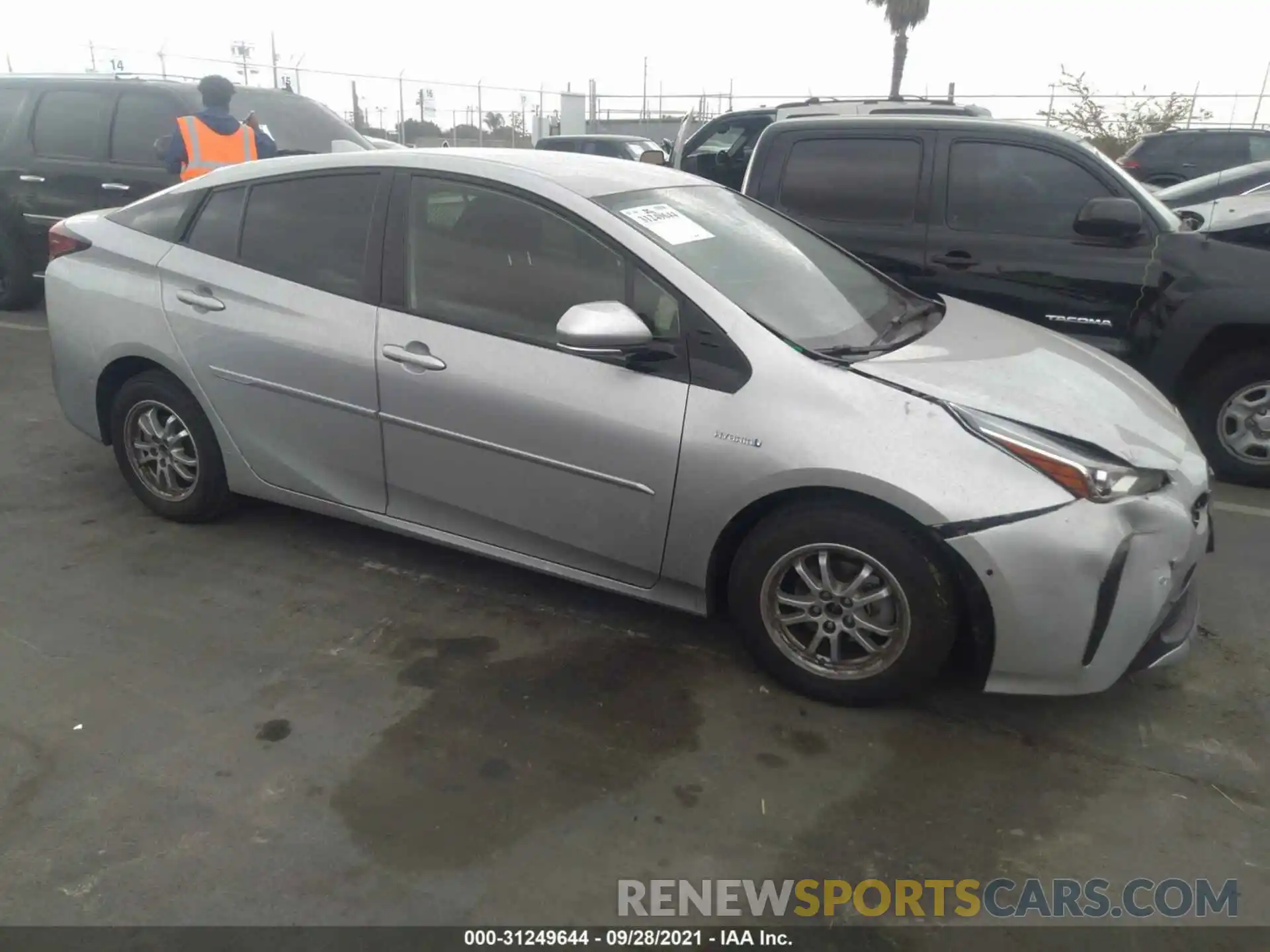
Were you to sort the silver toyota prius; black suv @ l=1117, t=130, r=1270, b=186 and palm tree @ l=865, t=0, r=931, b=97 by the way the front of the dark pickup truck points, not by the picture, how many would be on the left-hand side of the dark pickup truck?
2

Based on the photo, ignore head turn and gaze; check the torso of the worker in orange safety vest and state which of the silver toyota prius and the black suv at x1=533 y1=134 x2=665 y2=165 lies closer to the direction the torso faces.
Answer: the black suv

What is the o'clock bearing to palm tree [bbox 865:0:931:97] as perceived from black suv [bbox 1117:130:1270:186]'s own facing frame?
The palm tree is roughly at 8 o'clock from the black suv.

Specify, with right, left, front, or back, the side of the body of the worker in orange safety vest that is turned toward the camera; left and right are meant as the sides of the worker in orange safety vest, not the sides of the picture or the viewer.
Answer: back

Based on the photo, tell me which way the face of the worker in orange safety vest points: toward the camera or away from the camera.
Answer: away from the camera

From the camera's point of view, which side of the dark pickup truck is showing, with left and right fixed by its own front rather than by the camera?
right

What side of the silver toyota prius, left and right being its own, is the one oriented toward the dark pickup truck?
left

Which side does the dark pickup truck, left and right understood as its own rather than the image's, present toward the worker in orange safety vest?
back

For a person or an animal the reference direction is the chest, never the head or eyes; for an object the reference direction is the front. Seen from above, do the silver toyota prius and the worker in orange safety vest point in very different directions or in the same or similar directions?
very different directions

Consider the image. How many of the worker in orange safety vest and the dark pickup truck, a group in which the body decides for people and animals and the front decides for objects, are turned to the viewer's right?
1

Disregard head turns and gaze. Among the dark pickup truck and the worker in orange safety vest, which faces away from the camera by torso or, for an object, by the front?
the worker in orange safety vest

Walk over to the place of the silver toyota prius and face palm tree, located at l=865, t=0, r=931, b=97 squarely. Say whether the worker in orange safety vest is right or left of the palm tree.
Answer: left
